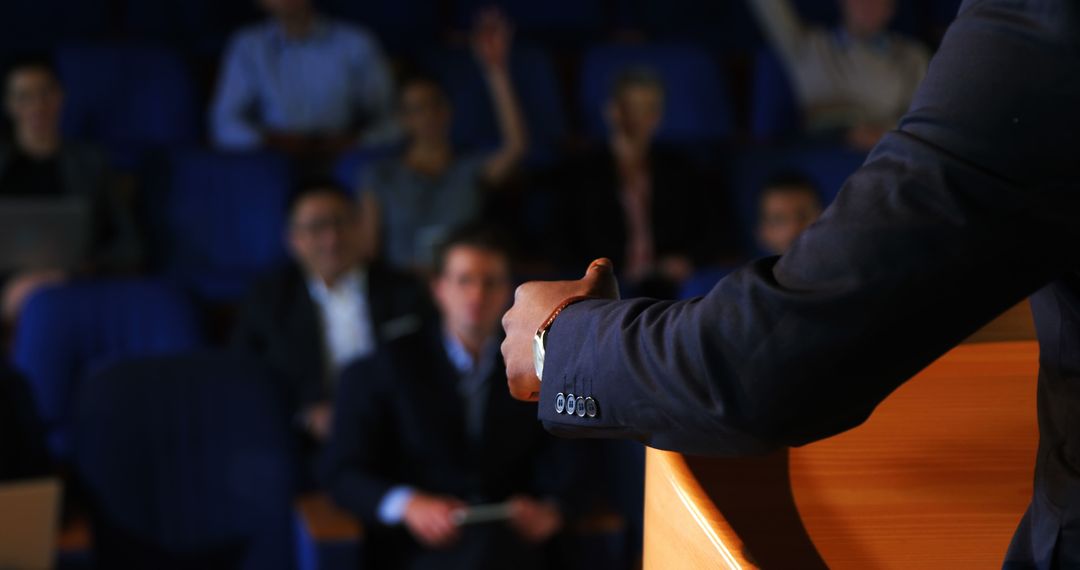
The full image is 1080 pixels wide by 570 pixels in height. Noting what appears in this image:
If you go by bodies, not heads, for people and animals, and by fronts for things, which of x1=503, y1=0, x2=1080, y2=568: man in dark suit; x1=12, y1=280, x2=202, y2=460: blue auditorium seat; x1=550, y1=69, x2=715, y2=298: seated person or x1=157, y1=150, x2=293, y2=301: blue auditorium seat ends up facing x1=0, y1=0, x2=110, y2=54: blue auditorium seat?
the man in dark suit

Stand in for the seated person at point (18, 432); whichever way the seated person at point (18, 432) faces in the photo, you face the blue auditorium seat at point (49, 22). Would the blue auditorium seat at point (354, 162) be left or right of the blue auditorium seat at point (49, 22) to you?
right

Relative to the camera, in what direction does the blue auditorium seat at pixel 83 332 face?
facing the viewer

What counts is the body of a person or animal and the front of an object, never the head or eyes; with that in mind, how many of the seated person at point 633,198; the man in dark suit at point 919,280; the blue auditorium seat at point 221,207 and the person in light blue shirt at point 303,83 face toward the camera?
3

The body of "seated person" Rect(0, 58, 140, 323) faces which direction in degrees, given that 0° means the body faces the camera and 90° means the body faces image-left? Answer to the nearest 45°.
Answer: approximately 0°

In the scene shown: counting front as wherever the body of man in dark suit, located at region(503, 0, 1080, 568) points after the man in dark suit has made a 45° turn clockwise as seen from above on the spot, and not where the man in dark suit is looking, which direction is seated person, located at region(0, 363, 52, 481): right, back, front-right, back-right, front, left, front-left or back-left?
front-left

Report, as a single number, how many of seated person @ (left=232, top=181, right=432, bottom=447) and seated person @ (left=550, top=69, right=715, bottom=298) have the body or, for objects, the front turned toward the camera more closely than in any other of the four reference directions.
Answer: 2

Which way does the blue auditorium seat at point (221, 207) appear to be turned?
toward the camera

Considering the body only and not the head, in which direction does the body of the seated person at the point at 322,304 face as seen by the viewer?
toward the camera
